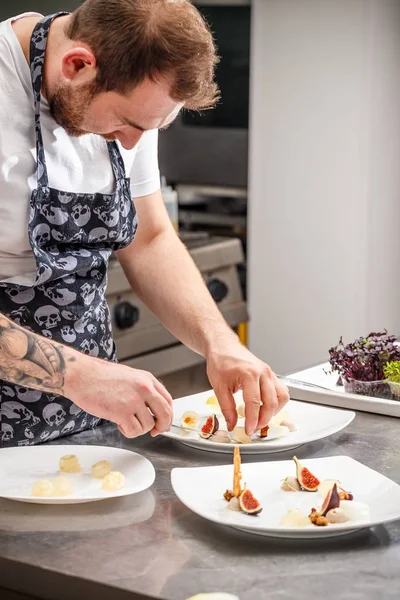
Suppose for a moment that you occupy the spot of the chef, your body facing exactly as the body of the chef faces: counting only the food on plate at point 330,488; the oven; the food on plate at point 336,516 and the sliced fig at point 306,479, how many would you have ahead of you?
3

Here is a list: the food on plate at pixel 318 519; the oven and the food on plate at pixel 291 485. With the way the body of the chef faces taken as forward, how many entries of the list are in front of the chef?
2

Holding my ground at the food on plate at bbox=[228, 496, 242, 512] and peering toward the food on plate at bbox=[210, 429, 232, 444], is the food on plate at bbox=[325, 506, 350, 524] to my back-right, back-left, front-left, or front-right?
back-right

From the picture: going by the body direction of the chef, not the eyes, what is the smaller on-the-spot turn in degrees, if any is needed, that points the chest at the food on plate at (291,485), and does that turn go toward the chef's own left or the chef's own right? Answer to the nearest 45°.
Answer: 0° — they already face it

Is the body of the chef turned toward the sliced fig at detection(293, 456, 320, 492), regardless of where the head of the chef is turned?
yes

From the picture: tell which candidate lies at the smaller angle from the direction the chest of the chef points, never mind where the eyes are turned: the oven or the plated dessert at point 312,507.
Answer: the plated dessert

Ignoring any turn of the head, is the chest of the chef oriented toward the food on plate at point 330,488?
yes

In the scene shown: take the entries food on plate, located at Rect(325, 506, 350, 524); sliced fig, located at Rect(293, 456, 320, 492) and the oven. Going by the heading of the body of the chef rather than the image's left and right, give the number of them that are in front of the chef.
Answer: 2

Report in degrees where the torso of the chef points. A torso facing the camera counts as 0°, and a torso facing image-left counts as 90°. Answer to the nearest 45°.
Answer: approximately 315°

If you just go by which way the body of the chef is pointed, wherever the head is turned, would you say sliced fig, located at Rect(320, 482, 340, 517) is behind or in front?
in front

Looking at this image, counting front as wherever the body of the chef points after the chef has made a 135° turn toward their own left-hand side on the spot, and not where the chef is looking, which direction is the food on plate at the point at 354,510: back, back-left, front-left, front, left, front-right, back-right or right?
back-right
